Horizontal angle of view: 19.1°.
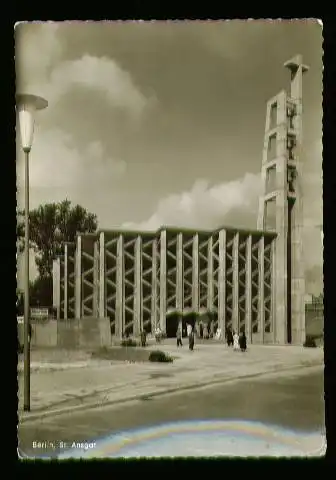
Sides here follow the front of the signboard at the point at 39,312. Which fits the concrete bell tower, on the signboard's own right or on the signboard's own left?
on the signboard's own left

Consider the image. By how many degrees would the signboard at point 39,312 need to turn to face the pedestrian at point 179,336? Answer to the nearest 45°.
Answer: approximately 90° to its left

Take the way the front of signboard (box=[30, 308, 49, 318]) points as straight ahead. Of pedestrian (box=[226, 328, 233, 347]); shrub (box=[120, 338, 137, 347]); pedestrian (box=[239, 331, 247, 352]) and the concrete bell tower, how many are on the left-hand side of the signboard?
4

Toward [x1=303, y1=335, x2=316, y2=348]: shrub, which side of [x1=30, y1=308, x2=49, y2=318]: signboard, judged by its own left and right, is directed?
left

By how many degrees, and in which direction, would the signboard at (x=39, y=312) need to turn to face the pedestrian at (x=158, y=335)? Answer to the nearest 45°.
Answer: approximately 90° to its left

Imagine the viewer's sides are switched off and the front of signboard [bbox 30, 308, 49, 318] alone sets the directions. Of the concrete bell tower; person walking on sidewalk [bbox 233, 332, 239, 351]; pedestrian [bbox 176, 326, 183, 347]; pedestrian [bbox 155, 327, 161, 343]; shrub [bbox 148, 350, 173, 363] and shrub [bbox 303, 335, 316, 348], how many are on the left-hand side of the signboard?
6

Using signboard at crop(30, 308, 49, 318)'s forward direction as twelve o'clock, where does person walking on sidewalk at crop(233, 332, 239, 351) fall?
The person walking on sidewalk is roughly at 9 o'clock from the signboard.

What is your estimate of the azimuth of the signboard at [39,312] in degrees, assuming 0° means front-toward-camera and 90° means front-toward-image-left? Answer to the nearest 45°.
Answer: approximately 0°

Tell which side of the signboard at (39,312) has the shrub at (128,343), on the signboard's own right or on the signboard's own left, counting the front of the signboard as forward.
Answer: on the signboard's own left

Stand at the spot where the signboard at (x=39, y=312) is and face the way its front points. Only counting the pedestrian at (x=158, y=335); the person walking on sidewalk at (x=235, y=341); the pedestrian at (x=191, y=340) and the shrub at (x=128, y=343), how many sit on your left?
4

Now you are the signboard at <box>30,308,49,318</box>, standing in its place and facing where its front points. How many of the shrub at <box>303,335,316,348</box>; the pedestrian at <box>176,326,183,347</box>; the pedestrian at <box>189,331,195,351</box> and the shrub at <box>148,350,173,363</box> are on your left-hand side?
4
